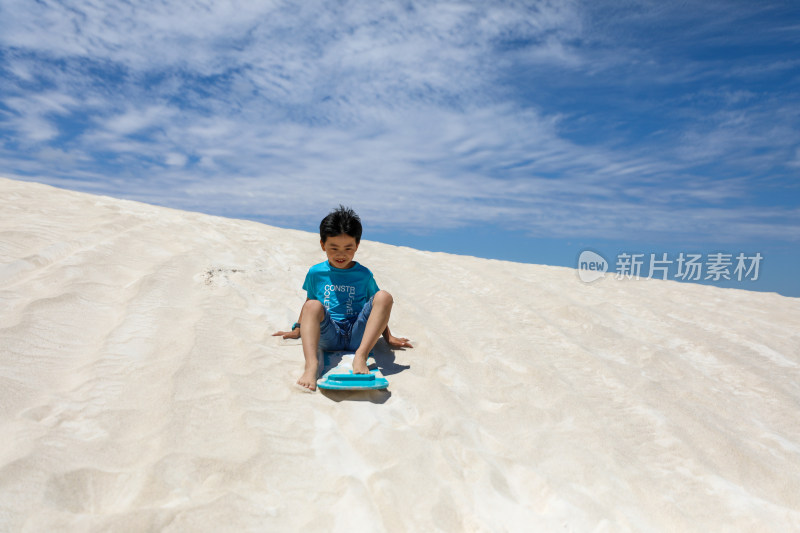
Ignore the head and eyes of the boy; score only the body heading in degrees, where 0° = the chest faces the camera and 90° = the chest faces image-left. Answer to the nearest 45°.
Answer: approximately 0°
